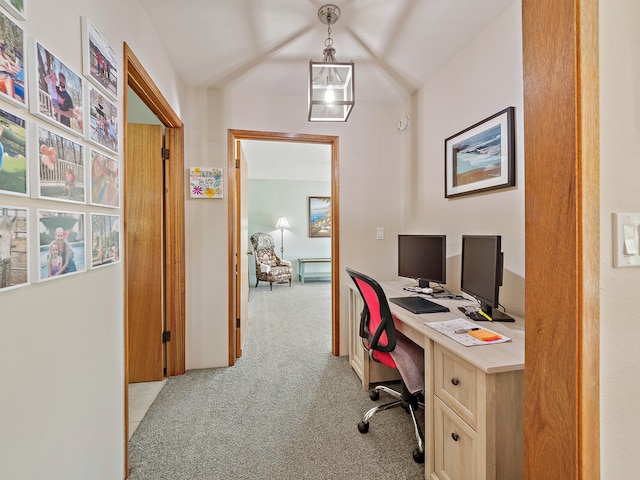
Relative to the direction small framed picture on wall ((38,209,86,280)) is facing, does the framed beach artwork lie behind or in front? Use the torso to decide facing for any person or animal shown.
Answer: in front

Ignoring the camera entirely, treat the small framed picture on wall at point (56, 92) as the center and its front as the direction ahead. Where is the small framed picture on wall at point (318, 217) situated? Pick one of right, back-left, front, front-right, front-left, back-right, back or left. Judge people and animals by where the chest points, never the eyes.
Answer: left

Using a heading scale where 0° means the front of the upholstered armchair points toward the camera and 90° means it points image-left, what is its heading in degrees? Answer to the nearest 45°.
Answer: approximately 315°

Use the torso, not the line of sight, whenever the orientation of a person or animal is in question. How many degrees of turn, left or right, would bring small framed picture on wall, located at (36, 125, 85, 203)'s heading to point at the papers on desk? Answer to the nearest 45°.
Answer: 0° — it already faces it

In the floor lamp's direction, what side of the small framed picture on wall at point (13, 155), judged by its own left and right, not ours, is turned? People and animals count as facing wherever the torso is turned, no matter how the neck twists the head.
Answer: left

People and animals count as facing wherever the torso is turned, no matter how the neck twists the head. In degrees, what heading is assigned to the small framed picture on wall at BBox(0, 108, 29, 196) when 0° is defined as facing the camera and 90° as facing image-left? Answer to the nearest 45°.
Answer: approximately 315°

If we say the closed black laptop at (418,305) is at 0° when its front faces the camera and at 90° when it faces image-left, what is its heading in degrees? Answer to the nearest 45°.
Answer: approximately 45°

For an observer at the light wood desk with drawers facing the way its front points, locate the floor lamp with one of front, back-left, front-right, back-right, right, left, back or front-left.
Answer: right

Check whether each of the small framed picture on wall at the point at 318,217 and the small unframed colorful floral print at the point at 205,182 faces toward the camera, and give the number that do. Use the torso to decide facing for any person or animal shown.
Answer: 2
